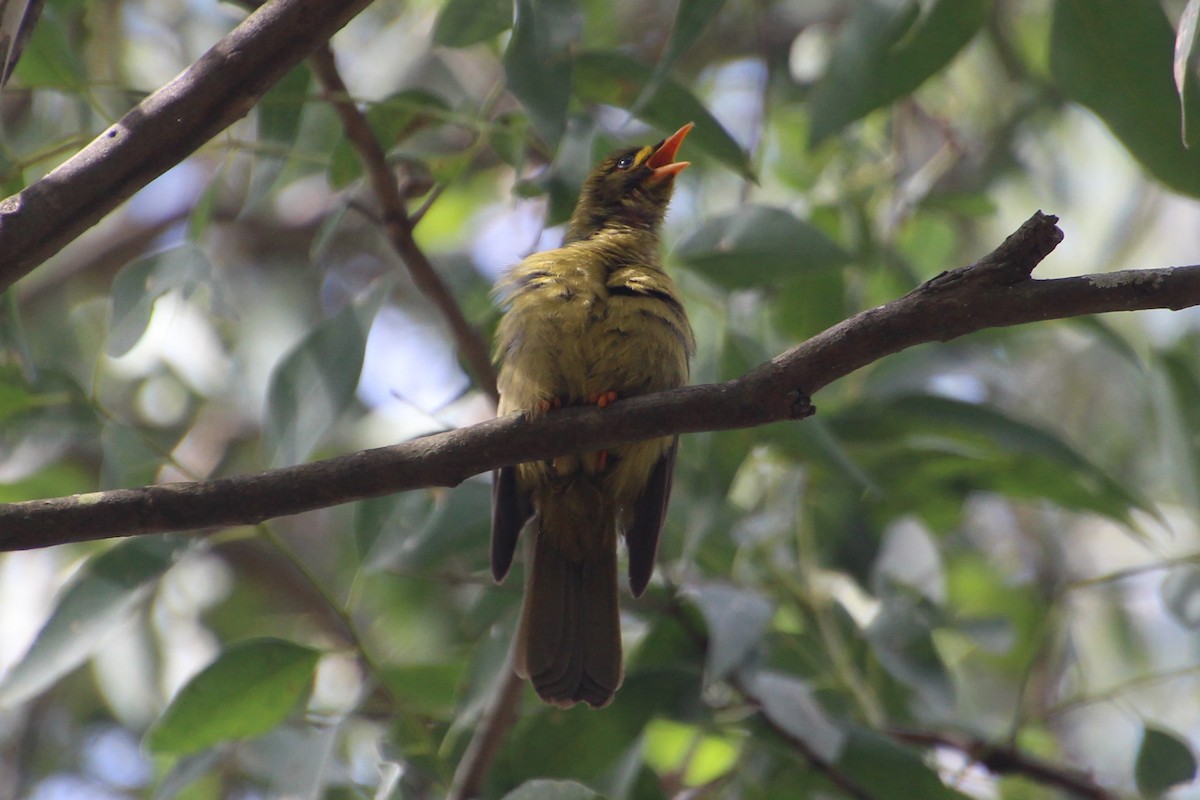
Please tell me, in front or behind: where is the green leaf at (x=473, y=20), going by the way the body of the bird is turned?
behind
